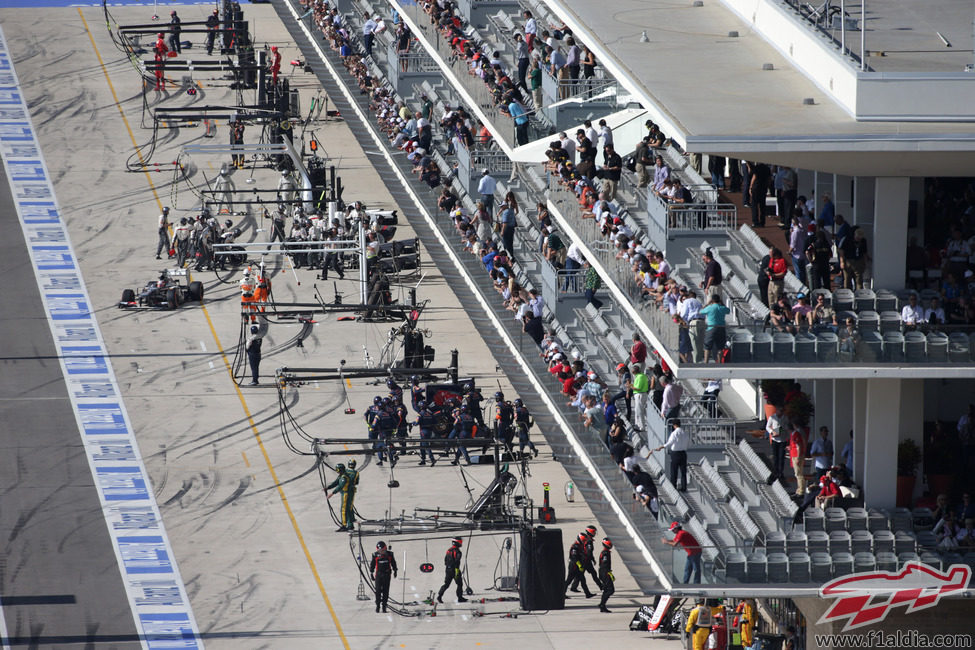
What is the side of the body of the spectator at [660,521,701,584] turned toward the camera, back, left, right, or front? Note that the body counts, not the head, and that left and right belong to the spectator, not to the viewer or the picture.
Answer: left

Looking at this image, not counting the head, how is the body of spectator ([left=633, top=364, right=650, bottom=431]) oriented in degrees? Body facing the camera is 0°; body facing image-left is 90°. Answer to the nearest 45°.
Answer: approximately 90°

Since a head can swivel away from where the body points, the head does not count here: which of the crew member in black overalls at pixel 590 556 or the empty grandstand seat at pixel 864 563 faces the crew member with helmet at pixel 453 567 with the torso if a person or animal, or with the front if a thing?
the crew member in black overalls

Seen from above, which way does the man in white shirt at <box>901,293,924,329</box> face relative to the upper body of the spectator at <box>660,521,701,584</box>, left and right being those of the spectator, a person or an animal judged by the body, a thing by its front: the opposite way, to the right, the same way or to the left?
to the left

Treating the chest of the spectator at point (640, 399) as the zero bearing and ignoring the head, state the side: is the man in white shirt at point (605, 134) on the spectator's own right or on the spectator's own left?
on the spectator's own right

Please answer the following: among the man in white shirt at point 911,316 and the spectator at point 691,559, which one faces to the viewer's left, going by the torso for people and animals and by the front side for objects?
the spectator
